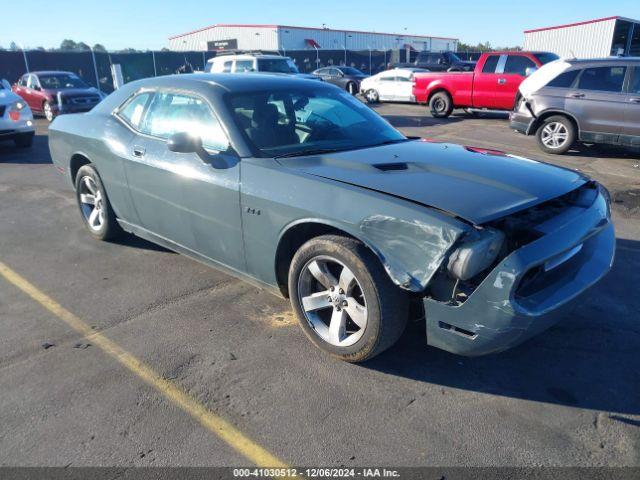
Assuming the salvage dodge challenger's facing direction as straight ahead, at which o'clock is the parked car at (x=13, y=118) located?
The parked car is roughly at 6 o'clock from the salvage dodge challenger.

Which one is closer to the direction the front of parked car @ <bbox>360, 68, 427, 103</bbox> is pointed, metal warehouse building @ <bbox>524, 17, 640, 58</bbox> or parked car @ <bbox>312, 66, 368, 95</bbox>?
the parked car

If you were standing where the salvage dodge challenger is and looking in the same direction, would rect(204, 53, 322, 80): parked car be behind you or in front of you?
behind

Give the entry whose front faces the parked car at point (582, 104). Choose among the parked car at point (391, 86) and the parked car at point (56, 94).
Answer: the parked car at point (56, 94)
